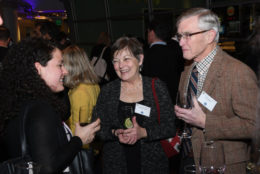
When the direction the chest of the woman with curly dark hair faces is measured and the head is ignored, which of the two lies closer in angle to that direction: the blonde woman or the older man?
the older man

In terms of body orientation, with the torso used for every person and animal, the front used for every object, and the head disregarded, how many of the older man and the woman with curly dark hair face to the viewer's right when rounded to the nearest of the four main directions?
1

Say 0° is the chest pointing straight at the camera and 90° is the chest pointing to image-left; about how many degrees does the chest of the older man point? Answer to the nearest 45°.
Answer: approximately 45°

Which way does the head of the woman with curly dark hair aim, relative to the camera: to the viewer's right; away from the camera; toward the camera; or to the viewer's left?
to the viewer's right

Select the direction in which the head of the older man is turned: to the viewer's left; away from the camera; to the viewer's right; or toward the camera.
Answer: to the viewer's left

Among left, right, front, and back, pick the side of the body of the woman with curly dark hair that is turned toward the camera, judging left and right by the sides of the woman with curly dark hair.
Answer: right

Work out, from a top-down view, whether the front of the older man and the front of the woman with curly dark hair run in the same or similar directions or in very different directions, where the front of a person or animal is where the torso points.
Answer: very different directions

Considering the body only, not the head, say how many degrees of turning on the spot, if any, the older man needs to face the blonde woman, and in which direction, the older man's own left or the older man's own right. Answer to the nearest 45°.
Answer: approximately 90° to the older man's own right

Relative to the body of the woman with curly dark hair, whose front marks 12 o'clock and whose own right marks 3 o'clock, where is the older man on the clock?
The older man is roughly at 12 o'clock from the woman with curly dark hair.
